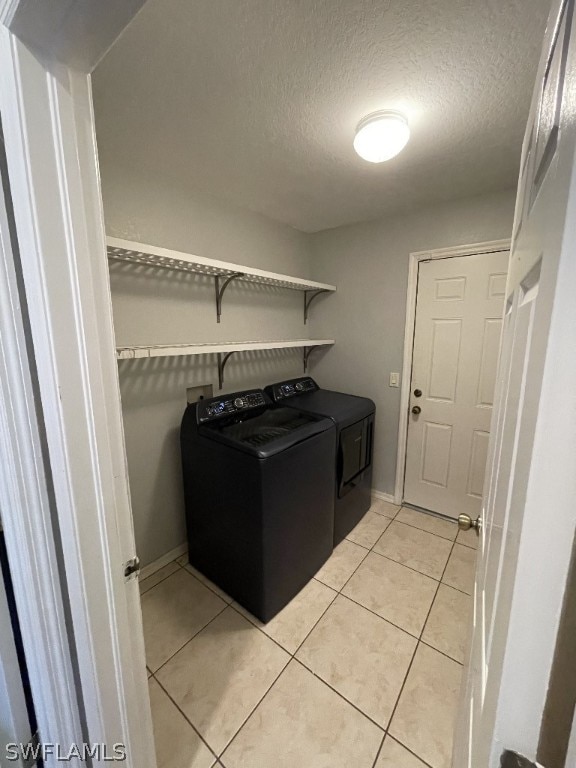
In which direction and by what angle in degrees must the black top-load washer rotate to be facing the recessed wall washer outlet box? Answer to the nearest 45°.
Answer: approximately 180°

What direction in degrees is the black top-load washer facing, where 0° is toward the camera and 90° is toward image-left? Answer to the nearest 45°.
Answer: approximately 315°

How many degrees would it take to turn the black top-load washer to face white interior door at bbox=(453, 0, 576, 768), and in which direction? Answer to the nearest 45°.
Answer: approximately 45° to its right

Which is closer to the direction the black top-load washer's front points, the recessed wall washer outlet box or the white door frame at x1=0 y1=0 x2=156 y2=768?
the white door frame

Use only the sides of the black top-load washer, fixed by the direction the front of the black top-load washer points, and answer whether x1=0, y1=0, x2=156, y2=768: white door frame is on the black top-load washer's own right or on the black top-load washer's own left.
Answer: on the black top-load washer's own right
